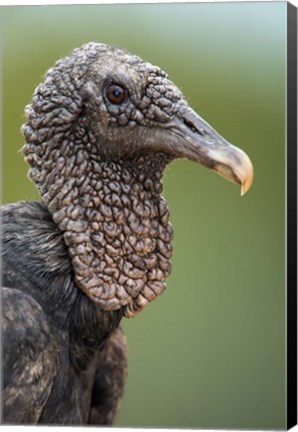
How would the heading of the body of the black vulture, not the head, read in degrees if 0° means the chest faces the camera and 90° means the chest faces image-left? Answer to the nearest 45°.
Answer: approximately 270°
